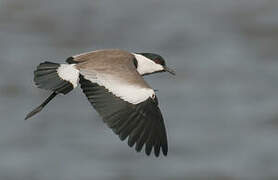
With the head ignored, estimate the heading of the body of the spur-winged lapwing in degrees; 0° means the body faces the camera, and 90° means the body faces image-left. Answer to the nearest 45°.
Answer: approximately 270°
